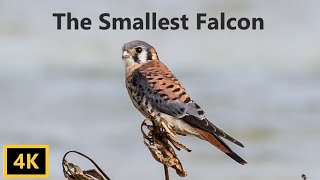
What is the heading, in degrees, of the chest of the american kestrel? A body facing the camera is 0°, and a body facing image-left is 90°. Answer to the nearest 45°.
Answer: approximately 90°
